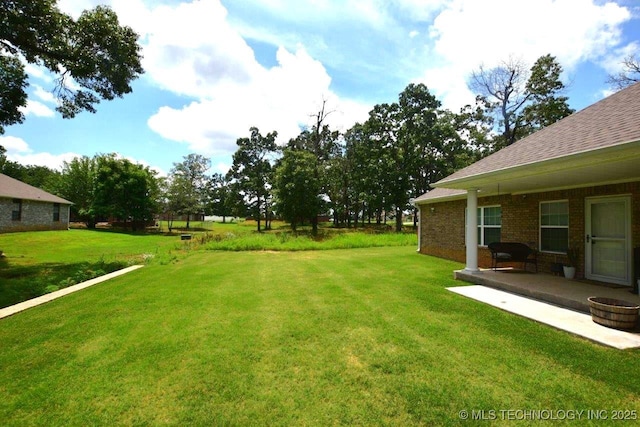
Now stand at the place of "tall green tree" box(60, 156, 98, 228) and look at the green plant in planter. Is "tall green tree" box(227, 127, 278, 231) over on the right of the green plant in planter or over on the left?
left

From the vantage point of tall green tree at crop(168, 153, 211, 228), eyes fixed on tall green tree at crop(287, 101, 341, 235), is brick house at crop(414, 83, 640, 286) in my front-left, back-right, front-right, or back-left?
front-right

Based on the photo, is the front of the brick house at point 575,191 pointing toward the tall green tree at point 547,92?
no

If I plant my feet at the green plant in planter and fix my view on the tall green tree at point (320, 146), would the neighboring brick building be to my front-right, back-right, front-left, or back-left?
front-left

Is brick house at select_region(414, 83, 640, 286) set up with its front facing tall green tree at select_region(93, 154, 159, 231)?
no

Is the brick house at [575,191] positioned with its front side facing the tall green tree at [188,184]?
no

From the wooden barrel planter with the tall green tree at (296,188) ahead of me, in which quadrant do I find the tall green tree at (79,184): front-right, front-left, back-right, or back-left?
front-left

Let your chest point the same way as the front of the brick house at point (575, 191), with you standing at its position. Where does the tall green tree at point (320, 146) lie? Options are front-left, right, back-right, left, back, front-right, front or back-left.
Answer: right

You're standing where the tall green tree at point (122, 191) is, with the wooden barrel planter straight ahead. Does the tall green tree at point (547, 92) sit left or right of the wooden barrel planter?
left

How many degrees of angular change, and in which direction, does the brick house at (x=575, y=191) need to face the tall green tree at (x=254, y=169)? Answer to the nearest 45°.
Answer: approximately 90° to its right

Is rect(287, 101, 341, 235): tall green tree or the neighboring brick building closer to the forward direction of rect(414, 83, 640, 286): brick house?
the neighboring brick building

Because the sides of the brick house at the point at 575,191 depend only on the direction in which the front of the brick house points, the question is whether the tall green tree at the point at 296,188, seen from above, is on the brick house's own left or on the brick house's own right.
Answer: on the brick house's own right

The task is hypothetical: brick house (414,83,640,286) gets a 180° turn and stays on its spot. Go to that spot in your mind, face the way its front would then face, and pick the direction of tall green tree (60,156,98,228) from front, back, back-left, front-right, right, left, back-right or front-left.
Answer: back-left

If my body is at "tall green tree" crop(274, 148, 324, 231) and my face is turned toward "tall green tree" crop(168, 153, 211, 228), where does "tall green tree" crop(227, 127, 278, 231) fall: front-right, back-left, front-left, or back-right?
front-left
